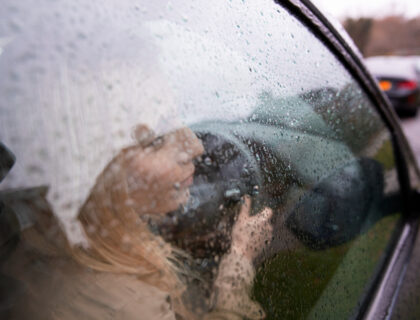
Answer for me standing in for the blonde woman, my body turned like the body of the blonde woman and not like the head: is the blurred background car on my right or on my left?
on my left

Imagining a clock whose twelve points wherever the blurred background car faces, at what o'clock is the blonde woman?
The blonde woman is roughly at 6 o'clock from the blurred background car.

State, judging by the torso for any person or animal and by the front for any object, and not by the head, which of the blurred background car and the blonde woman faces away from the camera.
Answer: the blurred background car

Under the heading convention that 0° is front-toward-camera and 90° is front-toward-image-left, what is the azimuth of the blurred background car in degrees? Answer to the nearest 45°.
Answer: approximately 180°
